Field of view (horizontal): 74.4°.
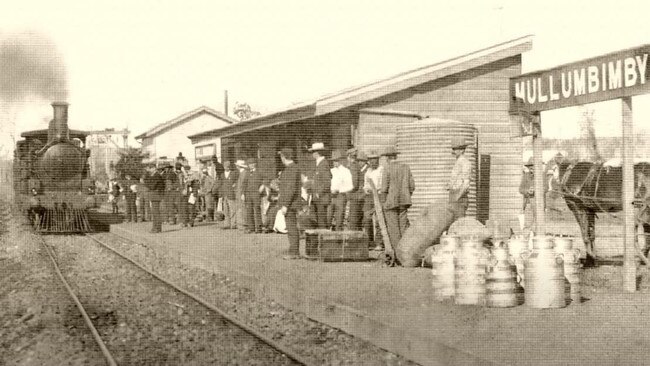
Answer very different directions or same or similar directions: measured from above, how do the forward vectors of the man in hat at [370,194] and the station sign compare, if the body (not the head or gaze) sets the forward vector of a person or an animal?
same or similar directions

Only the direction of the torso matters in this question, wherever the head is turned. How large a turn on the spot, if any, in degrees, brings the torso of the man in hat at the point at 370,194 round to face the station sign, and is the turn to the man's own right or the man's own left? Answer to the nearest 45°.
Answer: approximately 90° to the man's own left

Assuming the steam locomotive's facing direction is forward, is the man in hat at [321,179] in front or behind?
in front

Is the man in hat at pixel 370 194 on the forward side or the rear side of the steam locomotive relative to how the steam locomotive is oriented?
on the forward side

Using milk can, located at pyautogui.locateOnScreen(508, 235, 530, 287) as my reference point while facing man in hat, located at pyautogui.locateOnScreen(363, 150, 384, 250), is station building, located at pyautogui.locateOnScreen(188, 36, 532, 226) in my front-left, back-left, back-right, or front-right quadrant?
front-right

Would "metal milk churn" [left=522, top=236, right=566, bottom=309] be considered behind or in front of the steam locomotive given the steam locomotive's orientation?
in front

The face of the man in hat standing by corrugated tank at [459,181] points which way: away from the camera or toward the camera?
toward the camera

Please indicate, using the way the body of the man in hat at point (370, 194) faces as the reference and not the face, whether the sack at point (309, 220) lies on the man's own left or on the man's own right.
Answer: on the man's own right

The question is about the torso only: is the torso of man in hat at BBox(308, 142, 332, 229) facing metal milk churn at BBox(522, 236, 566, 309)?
no

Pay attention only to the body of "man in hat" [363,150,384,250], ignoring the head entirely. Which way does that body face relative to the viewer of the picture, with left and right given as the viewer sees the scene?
facing the viewer and to the left of the viewer

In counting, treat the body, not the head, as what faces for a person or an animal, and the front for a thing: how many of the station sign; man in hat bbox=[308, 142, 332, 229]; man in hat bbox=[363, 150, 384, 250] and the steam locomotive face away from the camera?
0

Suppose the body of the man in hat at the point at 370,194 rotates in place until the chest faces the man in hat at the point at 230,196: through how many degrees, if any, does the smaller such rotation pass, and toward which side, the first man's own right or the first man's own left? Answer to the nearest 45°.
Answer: approximately 90° to the first man's own right
